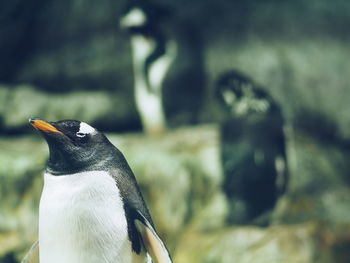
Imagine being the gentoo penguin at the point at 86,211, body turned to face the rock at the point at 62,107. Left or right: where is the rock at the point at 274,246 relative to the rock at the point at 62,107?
right

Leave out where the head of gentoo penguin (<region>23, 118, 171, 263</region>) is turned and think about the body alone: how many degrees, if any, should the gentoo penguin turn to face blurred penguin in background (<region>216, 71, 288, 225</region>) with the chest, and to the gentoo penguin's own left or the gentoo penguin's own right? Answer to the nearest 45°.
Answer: approximately 180°

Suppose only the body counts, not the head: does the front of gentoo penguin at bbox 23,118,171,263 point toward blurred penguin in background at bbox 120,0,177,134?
no

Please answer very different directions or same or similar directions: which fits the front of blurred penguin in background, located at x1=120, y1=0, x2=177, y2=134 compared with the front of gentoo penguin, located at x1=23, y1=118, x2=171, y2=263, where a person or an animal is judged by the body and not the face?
same or similar directions

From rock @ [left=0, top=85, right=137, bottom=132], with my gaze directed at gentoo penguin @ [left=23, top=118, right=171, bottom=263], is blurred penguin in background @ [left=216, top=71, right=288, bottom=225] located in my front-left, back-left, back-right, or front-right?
front-left

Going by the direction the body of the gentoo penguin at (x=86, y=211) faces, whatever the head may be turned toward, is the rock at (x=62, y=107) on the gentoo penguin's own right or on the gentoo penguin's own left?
on the gentoo penguin's own right

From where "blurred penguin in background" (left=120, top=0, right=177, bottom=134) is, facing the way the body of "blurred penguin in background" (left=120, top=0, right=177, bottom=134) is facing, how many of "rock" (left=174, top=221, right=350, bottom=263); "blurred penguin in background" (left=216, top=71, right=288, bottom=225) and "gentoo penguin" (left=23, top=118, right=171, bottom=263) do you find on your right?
0

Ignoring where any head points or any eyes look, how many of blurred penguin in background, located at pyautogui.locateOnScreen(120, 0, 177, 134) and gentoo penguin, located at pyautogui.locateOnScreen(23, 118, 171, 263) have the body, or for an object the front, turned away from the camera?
0

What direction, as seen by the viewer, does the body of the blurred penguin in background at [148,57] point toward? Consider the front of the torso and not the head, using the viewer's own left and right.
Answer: facing the viewer and to the left of the viewer

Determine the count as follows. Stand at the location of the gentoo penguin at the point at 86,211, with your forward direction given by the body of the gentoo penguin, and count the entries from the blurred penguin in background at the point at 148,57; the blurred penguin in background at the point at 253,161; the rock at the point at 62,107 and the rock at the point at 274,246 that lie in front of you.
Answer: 0

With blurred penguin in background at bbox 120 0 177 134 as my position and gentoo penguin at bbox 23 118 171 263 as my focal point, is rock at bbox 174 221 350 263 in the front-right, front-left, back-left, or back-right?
front-left

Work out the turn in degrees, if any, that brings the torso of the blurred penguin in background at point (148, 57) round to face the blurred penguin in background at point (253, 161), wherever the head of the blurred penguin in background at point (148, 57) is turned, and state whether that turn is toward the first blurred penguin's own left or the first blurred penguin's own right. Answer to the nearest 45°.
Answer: approximately 90° to the first blurred penguin's own left

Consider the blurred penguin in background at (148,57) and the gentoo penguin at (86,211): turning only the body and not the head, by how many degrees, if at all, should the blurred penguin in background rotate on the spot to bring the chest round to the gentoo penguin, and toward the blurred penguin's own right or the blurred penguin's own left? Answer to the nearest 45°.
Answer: approximately 45° to the blurred penguin's own left

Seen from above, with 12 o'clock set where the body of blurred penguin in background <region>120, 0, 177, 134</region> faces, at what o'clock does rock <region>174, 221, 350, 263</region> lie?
The rock is roughly at 10 o'clock from the blurred penguin in background.

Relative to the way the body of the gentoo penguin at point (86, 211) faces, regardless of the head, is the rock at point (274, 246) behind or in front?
behind
